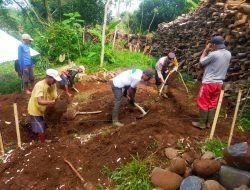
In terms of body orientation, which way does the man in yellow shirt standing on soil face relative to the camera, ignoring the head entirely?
to the viewer's right

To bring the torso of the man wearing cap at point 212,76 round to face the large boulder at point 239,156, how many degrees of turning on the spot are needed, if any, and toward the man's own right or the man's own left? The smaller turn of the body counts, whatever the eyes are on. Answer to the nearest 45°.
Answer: approximately 135° to the man's own left

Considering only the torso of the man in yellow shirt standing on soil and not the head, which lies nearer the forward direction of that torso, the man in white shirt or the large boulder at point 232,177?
the man in white shirt

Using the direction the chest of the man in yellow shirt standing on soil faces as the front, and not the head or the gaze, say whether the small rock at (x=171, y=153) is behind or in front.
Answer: in front

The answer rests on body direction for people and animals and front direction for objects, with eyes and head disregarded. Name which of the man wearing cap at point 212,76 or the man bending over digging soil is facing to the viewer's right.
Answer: the man bending over digging soil

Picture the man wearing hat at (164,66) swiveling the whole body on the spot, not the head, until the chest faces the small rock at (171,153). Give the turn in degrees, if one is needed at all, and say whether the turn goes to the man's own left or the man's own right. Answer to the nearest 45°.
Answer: approximately 45° to the man's own right

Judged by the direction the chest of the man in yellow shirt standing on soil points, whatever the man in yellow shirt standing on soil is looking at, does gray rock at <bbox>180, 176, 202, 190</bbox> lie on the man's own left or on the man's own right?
on the man's own right
